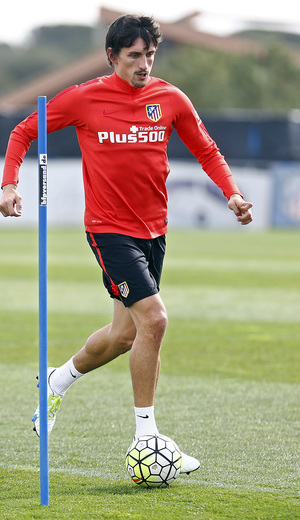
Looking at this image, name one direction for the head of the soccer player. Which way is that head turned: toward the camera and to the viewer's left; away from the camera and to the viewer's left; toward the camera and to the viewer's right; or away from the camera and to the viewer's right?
toward the camera and to the viewer's right

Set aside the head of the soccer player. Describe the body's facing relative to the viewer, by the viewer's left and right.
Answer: facing the viewer and to the right of the viewer

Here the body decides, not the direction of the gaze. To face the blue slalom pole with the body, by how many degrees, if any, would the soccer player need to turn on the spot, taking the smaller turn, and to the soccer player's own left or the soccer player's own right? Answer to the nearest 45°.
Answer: approximately 45° to the soccer player's own right
